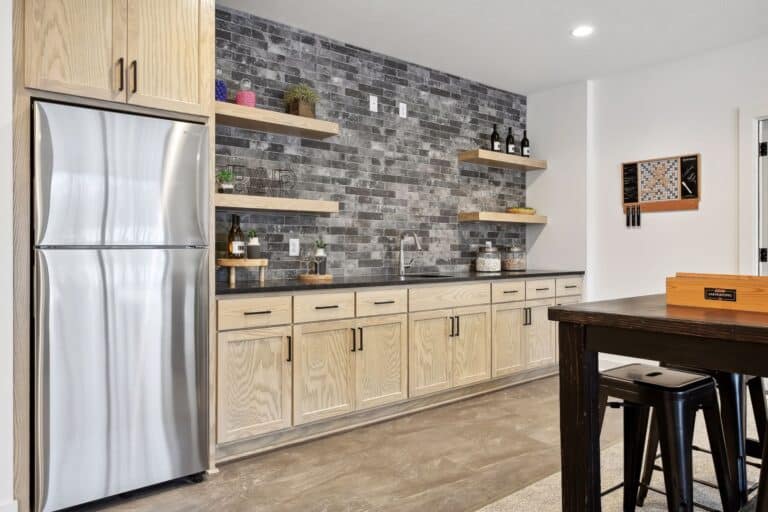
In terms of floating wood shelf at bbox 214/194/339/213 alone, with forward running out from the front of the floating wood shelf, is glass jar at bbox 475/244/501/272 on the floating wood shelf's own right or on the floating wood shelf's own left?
on the floating wood shelf's own left

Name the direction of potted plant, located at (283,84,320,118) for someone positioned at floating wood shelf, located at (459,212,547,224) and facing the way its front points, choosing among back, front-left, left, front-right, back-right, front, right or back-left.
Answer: right

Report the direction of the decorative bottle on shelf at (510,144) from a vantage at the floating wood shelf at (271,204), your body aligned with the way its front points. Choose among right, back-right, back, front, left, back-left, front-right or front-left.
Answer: left

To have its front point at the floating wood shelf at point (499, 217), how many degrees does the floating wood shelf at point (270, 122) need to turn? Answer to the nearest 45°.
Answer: approximately 90° to its left

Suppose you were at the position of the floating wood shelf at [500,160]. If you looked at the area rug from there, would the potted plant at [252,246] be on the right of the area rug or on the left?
right

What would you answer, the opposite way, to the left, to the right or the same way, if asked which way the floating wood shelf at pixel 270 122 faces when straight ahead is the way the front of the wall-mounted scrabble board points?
to the left

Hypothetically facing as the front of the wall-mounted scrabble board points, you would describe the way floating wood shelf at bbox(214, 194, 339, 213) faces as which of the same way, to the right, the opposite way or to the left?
to the left

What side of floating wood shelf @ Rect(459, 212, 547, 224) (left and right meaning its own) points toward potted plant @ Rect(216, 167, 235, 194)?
right

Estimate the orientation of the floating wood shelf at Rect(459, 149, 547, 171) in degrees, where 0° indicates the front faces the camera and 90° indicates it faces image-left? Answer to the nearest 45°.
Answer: approximately 315°

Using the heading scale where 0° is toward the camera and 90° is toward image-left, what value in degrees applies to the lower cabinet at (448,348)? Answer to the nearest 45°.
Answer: approximately 315°

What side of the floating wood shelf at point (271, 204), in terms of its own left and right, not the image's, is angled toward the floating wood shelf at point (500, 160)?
left

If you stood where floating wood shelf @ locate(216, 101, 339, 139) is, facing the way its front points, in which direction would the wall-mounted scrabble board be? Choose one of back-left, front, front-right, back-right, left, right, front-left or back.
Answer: front-left
